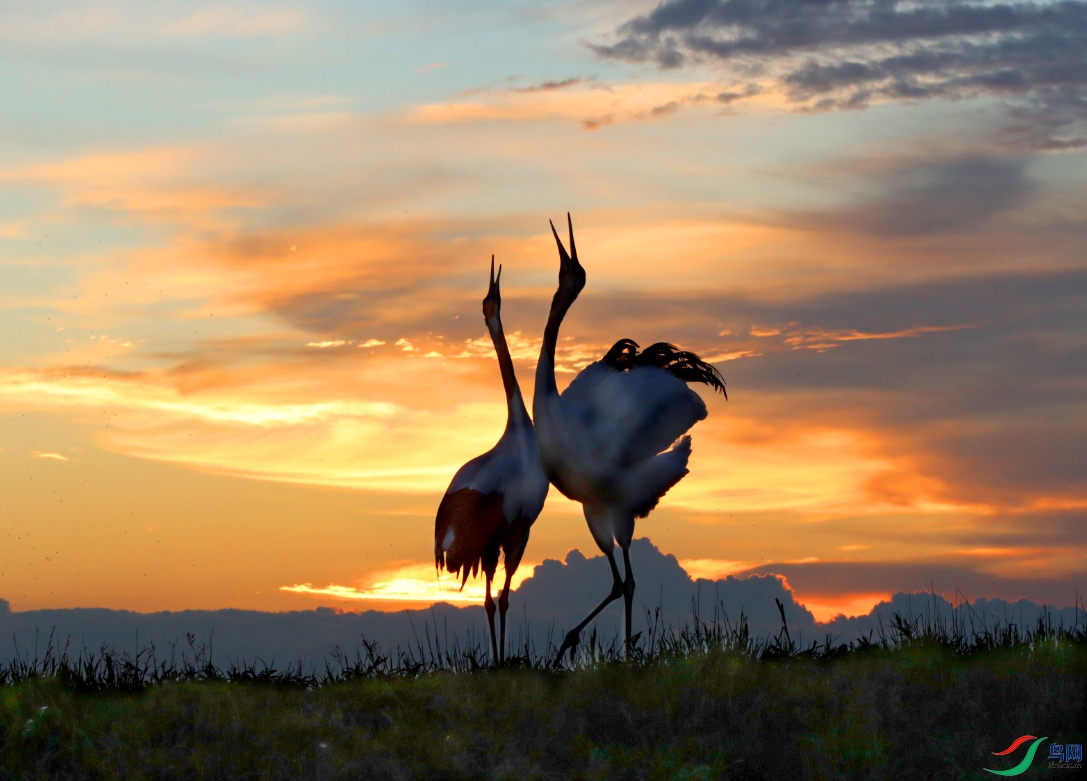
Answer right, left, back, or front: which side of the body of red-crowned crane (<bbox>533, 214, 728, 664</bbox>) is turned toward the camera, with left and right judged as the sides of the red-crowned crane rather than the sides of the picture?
left

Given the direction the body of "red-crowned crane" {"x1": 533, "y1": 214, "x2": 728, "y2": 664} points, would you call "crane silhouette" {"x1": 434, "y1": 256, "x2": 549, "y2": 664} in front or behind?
in front
